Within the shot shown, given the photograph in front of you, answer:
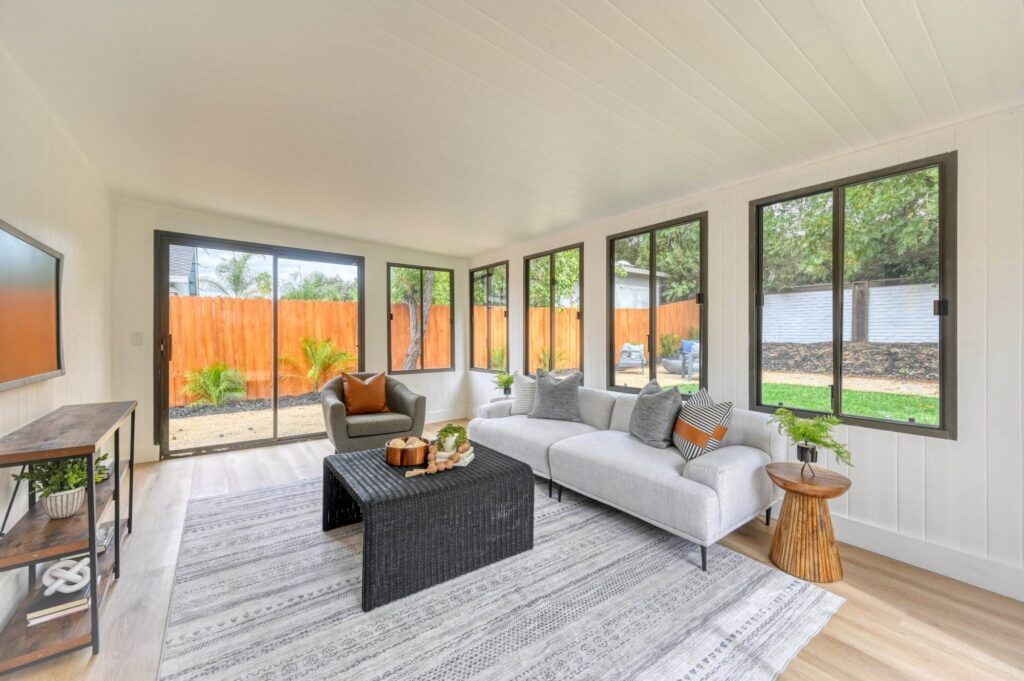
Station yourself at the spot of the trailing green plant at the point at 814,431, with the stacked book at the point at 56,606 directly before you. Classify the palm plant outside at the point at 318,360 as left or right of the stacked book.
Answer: right

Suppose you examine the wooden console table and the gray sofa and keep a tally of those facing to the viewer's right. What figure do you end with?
1

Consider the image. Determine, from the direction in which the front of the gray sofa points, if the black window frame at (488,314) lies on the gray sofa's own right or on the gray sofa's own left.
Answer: on the gray sofa's own right

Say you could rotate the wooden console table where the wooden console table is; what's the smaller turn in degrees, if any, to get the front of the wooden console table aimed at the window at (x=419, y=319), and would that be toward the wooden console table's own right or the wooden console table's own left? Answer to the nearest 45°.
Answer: approximately 45° to the wooden console table's own left

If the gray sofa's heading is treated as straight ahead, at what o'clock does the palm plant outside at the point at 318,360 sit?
The palm plant outside is roughly at 2 o'clock from the gray sofa.

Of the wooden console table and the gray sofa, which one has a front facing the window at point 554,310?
the wooden console table

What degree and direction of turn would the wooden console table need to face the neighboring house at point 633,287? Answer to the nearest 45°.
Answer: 0° — it already faces it

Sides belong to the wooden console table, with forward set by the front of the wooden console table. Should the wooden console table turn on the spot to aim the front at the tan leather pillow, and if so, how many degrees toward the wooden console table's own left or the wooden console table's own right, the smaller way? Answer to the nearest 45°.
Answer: approximately 45° to the wooden console table's own left

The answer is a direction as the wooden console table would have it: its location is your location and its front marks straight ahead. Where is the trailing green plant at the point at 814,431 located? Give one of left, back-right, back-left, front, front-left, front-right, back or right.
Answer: front-right

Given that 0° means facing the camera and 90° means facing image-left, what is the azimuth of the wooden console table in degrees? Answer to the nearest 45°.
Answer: approximately 270°

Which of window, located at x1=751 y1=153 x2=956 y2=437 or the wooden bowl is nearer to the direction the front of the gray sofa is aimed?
the wooden bowl

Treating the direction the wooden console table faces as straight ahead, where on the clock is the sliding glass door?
The sliding glass door is roughly at 10 o'clock from the wooden console table.
